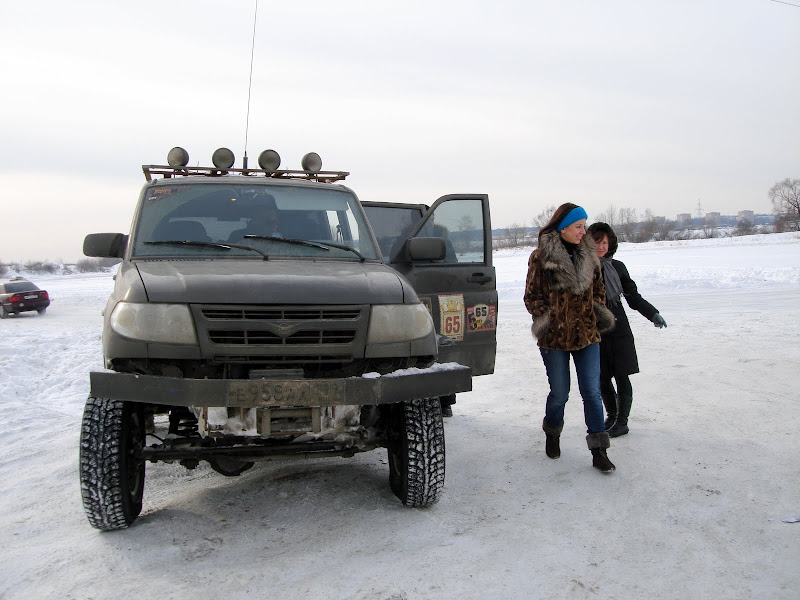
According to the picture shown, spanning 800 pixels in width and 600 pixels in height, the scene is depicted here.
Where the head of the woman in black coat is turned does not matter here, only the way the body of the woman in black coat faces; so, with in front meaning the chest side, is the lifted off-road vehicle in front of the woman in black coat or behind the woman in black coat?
in front

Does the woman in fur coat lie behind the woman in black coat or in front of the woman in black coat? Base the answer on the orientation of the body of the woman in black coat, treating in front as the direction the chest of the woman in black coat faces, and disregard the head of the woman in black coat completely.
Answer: in front

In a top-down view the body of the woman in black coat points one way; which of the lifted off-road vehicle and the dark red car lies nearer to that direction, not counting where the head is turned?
the lifted off-road vehicle

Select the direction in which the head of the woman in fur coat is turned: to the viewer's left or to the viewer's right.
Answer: to the viewer's right

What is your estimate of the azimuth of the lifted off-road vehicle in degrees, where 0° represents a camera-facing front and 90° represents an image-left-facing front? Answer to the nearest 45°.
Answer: approximately 0°

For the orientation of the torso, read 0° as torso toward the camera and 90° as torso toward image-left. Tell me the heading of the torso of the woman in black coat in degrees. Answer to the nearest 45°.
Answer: approximately 45°

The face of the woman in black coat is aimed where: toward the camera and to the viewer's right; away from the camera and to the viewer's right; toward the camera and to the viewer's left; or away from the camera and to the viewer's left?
toward the camera and to the viewer's left

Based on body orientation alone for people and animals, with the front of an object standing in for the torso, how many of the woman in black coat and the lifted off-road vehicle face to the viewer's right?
0
